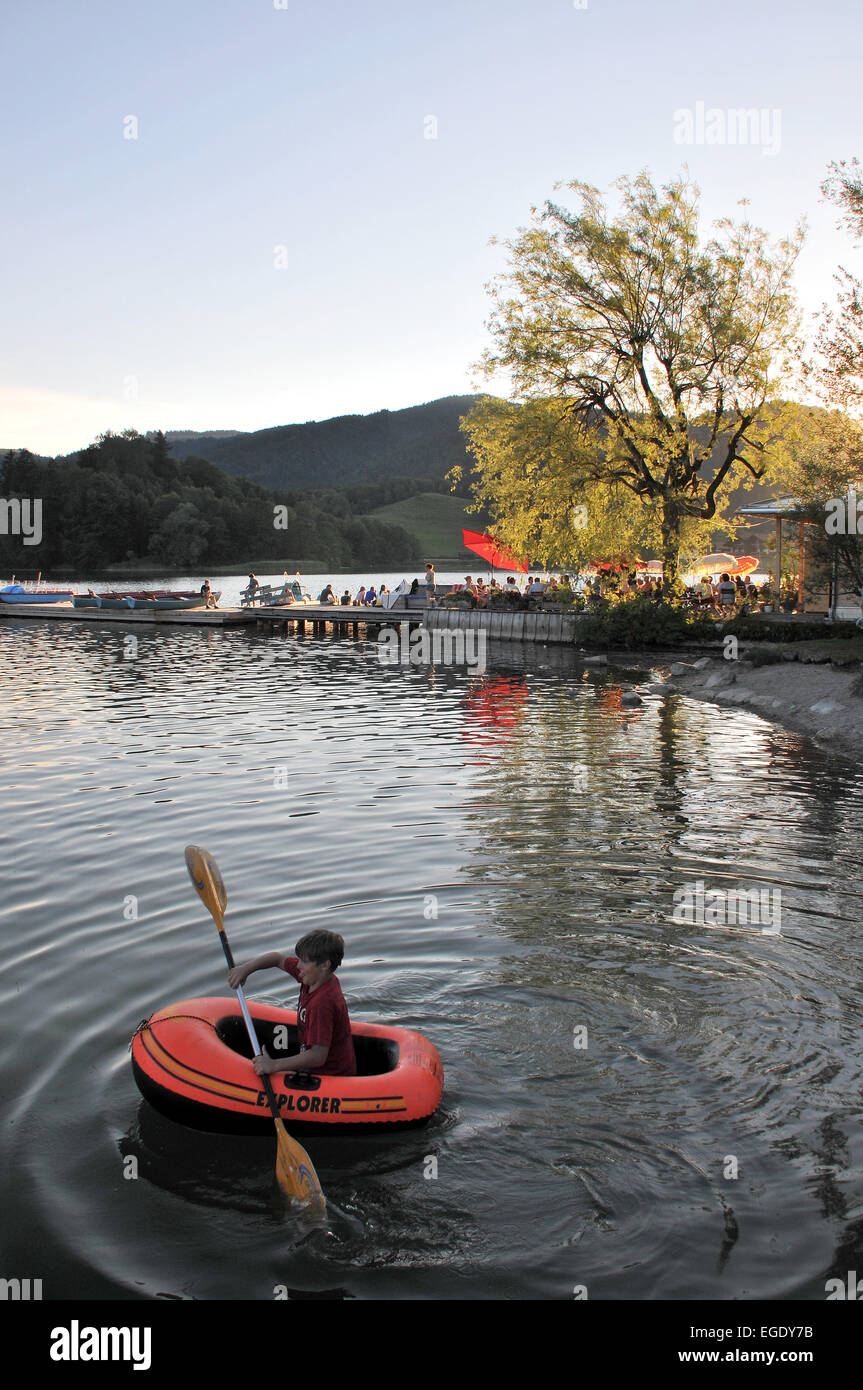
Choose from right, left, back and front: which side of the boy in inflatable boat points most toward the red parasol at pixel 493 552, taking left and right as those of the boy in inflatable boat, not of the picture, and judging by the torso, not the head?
right

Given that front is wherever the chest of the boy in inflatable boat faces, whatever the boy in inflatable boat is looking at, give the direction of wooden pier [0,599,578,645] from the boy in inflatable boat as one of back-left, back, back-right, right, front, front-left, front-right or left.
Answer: right

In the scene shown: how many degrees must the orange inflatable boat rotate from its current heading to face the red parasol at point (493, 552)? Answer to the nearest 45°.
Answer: approximately 90° to its right

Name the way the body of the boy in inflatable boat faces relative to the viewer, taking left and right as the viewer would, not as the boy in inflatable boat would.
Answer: facing to the left of the viewer

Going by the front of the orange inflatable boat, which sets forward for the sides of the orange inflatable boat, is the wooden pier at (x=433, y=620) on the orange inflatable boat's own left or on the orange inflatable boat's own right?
on the orange inflatable boat's own right

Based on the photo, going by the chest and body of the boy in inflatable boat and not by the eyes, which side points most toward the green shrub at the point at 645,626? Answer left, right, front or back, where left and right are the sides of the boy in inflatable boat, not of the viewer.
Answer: right

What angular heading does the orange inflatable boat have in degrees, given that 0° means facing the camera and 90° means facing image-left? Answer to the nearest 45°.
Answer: approximately 90°

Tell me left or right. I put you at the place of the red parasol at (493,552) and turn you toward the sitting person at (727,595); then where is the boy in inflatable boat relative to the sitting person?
right
